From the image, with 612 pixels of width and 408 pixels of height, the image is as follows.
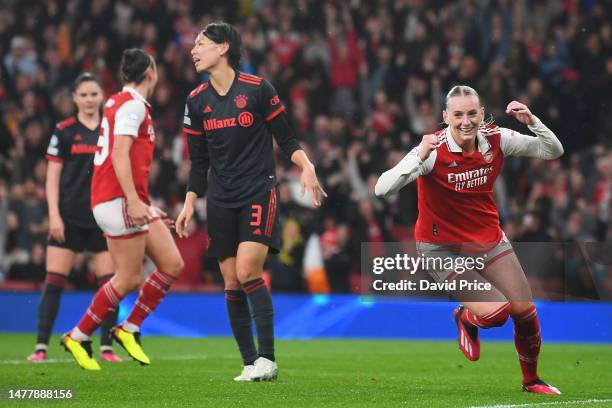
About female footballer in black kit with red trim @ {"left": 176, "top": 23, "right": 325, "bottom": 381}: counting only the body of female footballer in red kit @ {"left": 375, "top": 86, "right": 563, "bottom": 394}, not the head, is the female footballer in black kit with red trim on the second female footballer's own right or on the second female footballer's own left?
on the second female footballer's own right

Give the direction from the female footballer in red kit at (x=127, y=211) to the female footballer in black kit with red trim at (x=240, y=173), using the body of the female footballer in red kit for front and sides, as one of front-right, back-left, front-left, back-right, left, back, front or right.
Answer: front-right

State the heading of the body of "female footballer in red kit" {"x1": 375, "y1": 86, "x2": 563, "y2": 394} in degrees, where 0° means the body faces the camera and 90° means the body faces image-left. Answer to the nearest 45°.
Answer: approximately 0°

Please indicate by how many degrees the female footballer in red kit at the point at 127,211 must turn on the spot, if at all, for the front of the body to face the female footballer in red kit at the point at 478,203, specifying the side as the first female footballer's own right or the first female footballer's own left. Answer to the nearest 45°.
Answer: approximately 45° to the first female footballer's own right

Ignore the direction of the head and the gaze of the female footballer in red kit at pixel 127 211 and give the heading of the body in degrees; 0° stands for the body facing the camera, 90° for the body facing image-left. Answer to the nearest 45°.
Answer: approximately 270°

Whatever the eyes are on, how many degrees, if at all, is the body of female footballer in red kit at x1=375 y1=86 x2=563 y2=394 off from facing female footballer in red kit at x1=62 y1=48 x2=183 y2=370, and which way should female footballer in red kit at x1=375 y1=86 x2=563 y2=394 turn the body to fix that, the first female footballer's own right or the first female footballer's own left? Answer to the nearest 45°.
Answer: approximately 90° to the first female footballer's own right
